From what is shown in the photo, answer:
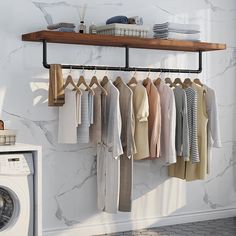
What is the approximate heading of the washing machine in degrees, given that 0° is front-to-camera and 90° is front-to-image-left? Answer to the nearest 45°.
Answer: approximately 0°

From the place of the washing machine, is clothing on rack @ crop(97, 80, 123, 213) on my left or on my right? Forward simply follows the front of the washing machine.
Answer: on my left

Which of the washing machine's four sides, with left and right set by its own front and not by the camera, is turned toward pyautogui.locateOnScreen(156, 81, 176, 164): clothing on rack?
left

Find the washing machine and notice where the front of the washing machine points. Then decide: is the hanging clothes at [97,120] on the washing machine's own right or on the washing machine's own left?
on the washing machine's own left

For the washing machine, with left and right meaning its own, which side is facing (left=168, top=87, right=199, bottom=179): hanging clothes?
left

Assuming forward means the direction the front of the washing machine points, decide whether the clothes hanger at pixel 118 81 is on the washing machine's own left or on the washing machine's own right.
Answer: on the washing machine's own left
